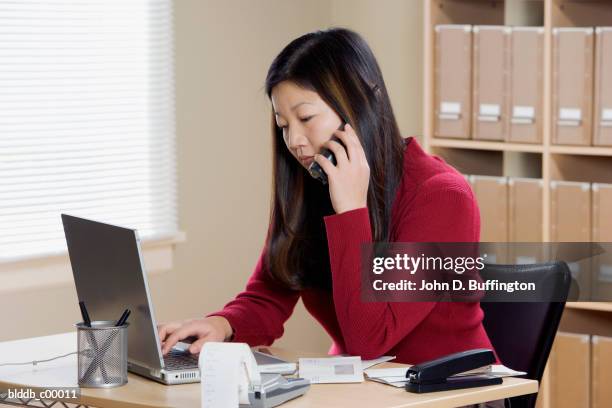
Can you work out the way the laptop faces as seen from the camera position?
facing away from the viewer and to the right of the viewer

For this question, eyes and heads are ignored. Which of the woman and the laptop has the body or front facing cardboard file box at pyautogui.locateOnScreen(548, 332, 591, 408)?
the laptop

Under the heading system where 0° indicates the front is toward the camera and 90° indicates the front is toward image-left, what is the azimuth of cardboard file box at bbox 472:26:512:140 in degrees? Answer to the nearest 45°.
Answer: approximately 0°

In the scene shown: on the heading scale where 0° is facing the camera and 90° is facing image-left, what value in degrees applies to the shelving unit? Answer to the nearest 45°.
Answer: approximately 0°

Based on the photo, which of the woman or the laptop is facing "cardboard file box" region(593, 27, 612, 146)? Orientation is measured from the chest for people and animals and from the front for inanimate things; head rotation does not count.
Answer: the laptop
